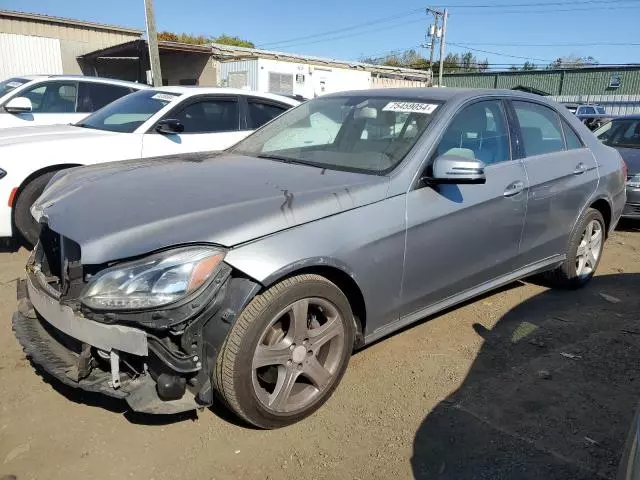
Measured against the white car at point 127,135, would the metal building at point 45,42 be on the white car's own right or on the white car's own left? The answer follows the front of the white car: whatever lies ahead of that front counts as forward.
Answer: on the white car's own right

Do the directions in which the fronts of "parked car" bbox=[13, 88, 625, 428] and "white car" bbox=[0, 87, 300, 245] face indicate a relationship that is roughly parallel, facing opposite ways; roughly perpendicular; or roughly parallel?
roughly parallel

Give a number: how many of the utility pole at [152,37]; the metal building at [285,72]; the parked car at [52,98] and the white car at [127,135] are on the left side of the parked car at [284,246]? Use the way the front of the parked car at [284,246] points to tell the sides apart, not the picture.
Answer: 0

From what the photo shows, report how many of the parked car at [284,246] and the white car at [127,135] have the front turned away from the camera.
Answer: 0

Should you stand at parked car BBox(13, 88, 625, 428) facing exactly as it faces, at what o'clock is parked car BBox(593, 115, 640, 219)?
parked car BBox(593, 115, 640, 219) is roughly at 6 o'clock from parked car BBox(13, 88, 625, 428).

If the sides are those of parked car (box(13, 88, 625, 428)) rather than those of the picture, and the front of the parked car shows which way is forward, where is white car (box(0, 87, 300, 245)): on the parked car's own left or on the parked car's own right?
on the parked car's own right

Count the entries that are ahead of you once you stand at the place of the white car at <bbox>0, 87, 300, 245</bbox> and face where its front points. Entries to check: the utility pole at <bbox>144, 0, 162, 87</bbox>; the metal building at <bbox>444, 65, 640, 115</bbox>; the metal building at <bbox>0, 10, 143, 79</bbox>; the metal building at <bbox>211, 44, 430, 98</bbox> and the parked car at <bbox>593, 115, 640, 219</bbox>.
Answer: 0

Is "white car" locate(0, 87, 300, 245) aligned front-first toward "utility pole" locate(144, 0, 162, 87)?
no

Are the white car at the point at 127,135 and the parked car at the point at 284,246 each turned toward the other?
no

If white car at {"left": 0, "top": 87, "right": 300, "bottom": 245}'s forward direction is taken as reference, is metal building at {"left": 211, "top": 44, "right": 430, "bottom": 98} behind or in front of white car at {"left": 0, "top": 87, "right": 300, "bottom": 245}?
behind

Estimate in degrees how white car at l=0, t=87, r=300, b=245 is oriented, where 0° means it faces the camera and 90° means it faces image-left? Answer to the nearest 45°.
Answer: approximately 45°

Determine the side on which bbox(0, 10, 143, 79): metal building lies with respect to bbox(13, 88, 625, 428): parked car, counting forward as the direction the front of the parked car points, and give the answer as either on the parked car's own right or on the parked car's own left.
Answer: on the parked car's own right

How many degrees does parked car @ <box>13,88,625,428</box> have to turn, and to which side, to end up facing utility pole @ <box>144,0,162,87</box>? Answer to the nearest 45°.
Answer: approximately 135° to its right

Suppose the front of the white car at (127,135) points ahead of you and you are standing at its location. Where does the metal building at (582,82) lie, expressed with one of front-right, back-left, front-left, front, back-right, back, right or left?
back

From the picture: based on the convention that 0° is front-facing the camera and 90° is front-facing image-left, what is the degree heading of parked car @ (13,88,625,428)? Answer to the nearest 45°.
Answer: approximately 45°

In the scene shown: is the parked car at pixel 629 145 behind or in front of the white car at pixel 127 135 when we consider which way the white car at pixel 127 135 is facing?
behind

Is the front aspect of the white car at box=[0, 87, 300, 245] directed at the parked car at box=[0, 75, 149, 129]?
no

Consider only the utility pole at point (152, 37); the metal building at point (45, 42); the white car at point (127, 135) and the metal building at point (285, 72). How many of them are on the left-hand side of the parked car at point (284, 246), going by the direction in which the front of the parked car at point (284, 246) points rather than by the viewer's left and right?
0

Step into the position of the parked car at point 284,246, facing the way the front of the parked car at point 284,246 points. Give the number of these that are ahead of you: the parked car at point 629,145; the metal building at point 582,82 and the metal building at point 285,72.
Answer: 0
